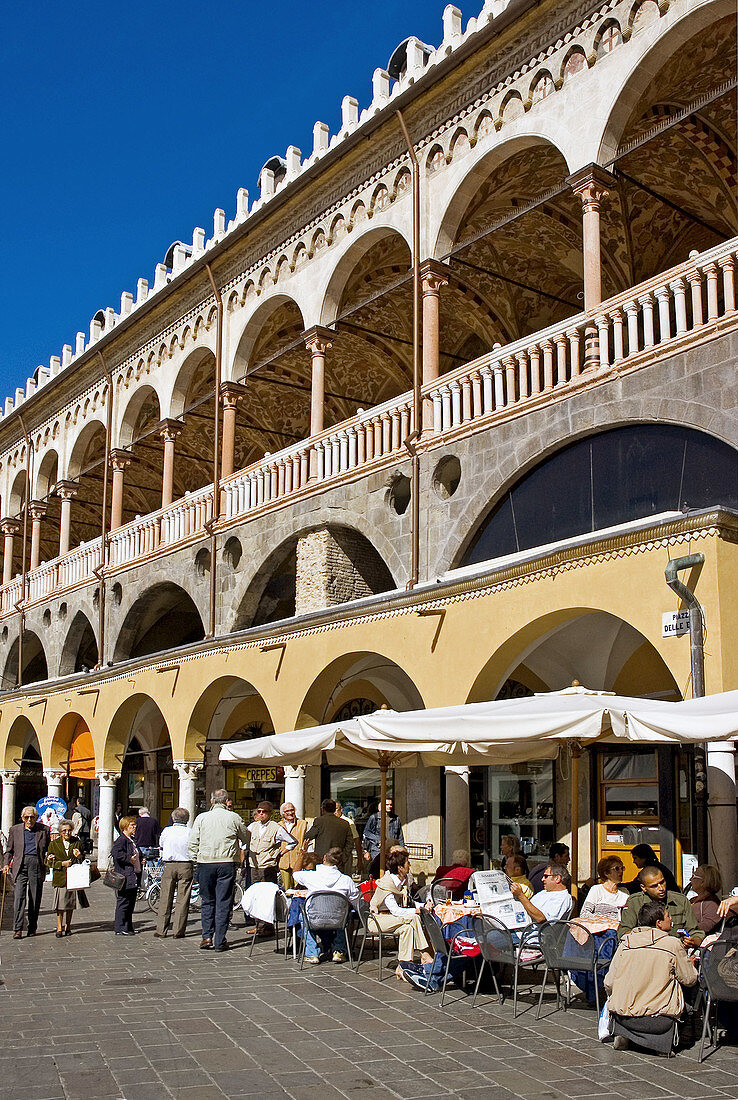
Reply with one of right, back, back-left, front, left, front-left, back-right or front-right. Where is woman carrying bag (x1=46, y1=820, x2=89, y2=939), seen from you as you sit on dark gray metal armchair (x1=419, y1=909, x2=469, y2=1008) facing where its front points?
left

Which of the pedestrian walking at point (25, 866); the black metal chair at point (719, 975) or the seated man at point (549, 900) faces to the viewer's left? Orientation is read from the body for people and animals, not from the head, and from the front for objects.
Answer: the seated man

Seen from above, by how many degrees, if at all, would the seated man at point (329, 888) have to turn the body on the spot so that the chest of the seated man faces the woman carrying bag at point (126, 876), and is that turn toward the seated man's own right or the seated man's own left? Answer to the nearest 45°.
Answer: approximately 45° to the seated man's own left

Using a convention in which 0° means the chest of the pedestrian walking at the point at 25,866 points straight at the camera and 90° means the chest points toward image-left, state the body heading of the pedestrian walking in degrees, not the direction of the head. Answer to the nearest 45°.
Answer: approximately 0°

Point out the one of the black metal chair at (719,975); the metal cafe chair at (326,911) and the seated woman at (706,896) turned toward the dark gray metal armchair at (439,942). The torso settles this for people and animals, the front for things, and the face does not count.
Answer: the seated woman

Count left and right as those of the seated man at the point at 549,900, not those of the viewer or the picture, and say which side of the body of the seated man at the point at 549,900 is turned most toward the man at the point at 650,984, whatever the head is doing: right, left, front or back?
left

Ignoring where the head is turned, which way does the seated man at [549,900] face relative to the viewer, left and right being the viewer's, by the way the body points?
facing to the left of the viewer

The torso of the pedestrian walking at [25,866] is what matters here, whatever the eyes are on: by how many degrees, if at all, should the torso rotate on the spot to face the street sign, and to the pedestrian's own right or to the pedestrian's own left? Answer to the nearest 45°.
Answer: approximately 45° to the pedestrian's own left

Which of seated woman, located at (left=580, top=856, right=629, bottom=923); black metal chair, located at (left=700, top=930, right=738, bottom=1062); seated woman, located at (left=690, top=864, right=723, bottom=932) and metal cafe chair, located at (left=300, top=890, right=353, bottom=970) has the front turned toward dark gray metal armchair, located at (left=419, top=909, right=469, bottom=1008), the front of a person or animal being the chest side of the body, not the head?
seated woman, located at (left=690, top=864, right=723, bottom=932)

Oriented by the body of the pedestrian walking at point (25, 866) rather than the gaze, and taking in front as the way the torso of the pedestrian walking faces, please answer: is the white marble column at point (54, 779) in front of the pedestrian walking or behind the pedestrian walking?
behind
